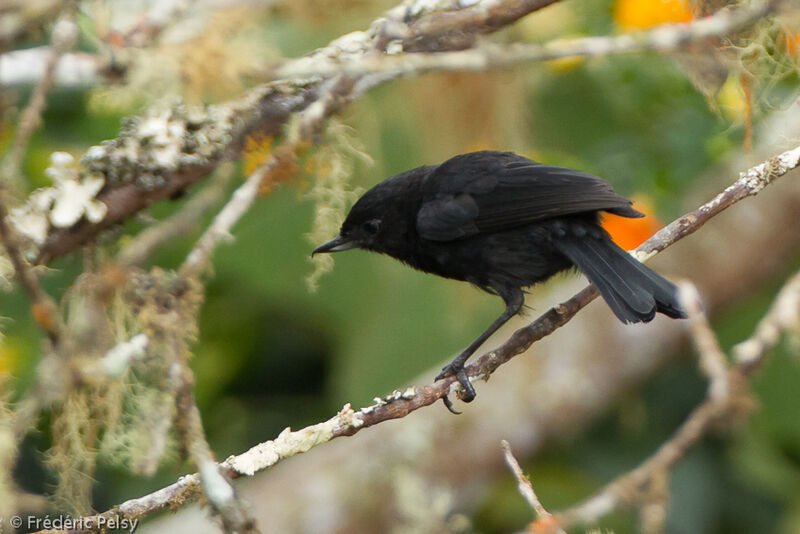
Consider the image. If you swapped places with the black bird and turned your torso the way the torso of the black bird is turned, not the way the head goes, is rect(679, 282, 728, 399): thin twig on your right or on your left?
on your right

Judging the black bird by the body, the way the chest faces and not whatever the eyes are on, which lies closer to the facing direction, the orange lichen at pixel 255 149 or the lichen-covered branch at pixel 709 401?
the orange lichen

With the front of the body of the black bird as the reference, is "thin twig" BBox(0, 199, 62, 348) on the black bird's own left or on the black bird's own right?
on the black bird's own left

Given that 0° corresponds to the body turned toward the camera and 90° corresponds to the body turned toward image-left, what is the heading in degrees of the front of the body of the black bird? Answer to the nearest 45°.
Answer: approximately 90°

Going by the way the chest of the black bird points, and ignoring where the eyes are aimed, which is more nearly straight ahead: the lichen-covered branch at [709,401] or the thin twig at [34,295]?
the thin twig
